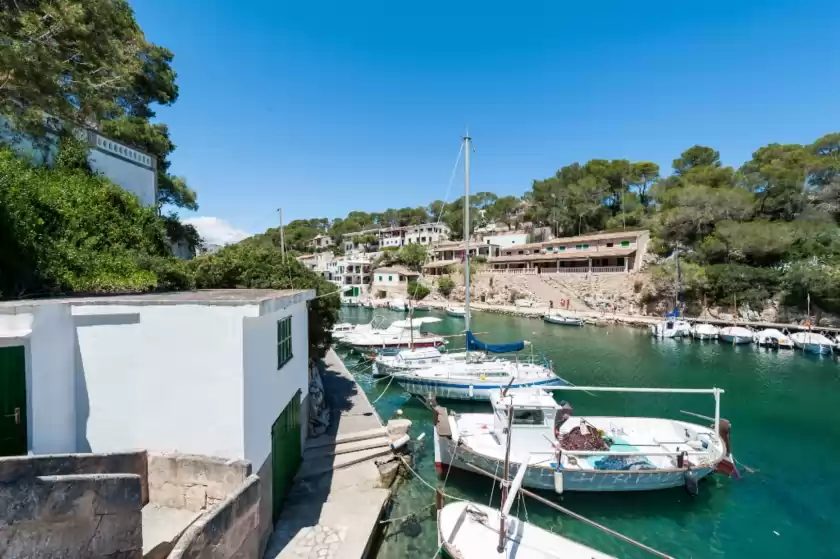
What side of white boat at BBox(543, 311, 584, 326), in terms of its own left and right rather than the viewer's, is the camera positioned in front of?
left

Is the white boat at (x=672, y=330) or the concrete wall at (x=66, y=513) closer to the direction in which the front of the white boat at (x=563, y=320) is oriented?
the concrete wall

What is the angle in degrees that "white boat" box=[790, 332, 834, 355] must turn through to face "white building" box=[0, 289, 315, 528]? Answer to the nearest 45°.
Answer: approximately 45° to its left
